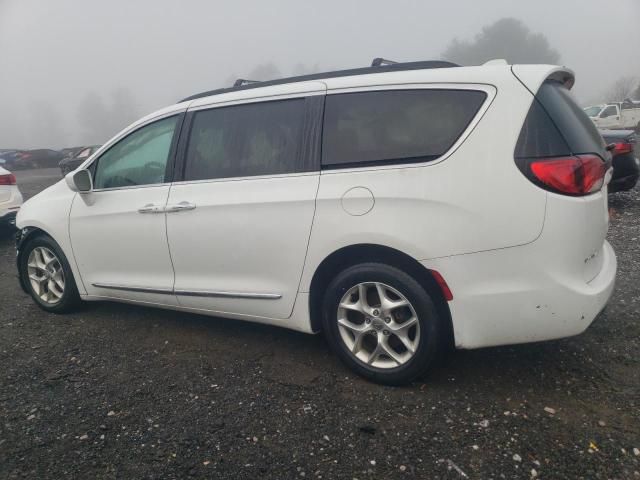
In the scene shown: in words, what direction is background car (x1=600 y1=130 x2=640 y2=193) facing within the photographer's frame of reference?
facing away from the viewer and to the left of the viewer

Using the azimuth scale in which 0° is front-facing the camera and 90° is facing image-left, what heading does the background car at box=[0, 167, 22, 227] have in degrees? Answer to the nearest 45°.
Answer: approximately 135°

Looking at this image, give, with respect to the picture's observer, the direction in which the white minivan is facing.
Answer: facing away from the viewer and to the left of the viewer

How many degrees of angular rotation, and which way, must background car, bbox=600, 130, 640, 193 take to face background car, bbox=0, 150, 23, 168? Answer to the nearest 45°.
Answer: approximately 45° to its left

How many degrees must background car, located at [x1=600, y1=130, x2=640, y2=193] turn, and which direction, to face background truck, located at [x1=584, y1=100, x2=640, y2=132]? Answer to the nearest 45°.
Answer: approximately 45° to its right

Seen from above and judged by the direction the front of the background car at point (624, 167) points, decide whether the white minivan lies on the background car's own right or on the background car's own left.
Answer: on the background car's own left

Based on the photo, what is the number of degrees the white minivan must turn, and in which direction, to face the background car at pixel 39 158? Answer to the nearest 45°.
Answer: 0° — it already faces it

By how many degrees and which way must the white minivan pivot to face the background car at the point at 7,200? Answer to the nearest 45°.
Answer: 0° — it already faces it

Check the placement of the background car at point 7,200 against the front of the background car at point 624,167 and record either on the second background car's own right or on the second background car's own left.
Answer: on the second background car's own left
